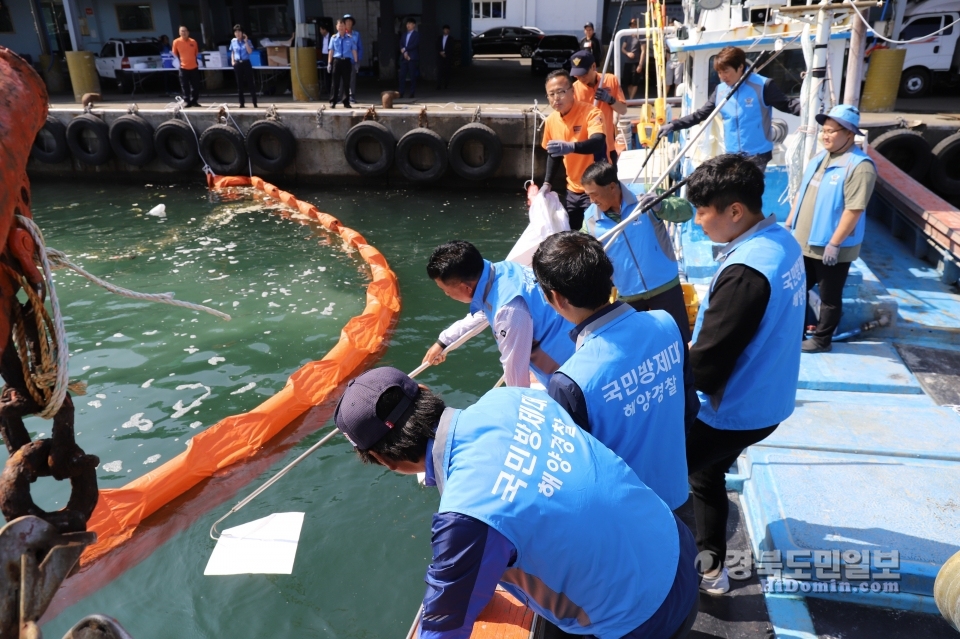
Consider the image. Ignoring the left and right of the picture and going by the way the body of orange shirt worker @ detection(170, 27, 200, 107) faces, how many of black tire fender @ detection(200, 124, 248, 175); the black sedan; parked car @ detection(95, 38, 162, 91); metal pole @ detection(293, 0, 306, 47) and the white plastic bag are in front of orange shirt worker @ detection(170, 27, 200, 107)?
2

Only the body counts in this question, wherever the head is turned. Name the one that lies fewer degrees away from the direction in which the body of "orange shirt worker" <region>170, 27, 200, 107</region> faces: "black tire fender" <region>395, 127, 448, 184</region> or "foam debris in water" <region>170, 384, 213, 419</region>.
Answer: the foam debris in water

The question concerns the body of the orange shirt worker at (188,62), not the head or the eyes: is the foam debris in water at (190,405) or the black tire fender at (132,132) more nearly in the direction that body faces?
the foam debris in water

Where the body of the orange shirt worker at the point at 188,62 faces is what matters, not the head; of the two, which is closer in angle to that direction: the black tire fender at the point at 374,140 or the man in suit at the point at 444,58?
the black tire fender

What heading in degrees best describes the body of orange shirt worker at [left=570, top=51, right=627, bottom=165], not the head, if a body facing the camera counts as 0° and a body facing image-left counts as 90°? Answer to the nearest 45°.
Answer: approximately 45°

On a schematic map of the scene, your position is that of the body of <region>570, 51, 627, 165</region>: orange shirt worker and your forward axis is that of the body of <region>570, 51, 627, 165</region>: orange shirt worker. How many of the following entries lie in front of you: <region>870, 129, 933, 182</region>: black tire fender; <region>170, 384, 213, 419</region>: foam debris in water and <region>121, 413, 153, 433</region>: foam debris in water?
2

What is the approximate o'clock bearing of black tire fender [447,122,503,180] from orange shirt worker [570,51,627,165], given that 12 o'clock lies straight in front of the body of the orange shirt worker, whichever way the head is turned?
The black tire fender is roughly at 4 o'clock from the orange shirt worker.

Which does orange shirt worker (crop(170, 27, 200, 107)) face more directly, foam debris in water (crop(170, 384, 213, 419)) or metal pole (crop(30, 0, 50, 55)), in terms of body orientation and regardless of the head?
the foam debris in water

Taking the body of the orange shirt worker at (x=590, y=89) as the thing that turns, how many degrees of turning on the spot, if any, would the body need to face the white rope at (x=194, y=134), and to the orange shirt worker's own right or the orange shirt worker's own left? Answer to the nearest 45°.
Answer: approximately 90° to the orange shirt worker's own right

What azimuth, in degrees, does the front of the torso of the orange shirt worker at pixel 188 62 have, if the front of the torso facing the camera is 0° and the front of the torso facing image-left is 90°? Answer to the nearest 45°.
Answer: approximately 0°
